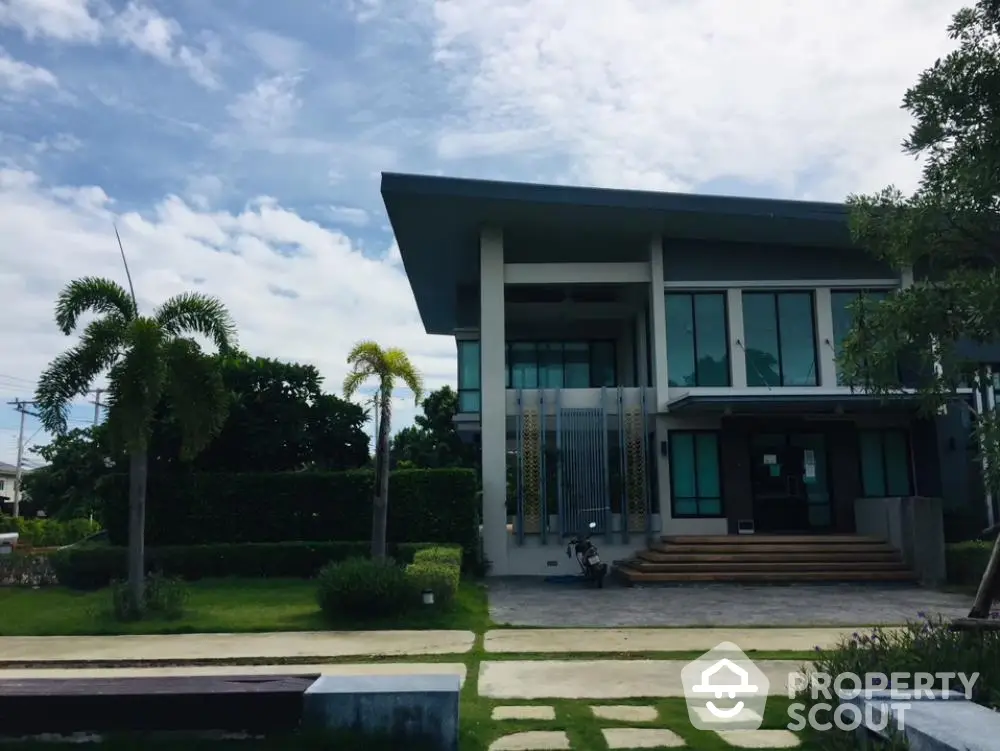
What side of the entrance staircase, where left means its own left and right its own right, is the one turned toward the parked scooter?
right

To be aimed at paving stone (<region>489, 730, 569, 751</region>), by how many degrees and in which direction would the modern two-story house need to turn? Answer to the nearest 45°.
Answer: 0° — it already faces it

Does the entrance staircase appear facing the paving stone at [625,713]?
yes

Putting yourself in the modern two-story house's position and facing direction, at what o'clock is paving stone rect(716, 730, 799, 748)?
The paving stone is roughly at 12 o'clock from the modern two-story house.

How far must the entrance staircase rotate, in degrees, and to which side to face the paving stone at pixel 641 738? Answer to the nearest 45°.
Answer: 0° — it already faces it

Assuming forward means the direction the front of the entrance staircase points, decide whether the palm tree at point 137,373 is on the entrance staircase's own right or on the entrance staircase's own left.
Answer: on the entrance staircase's own right

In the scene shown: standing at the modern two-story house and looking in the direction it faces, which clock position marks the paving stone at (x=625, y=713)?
The paving stone is roughly at 12 o'clock from the modern two-story house.

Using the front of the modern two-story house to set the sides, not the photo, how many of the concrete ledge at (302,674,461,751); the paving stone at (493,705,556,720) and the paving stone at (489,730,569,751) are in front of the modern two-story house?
3
